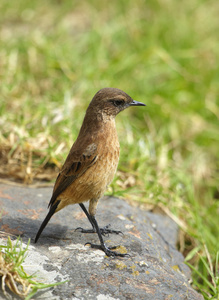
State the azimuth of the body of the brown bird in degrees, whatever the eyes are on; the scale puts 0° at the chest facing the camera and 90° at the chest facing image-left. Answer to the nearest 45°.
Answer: approximately 270°
